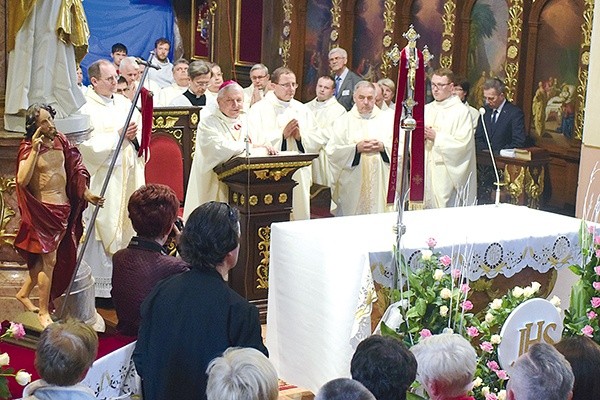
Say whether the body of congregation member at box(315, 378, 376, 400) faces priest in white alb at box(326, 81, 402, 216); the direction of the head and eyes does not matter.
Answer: yes

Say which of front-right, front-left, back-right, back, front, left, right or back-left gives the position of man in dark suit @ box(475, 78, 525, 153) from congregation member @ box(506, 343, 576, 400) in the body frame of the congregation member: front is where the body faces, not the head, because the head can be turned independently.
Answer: front

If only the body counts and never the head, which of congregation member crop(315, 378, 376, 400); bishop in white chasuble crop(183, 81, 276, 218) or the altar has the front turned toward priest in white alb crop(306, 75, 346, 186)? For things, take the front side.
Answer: the congregation member

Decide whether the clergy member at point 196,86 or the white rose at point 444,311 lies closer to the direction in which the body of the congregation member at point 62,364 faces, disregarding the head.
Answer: the clergy member

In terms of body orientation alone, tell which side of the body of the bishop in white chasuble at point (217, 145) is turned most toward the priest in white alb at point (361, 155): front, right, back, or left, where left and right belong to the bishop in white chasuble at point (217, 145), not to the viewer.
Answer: left

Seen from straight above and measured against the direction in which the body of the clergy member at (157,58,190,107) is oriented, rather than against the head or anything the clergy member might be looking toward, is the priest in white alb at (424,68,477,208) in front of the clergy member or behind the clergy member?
in front

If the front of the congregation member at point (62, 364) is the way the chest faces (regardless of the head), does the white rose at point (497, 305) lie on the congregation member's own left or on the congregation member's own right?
on the congregation member's own right

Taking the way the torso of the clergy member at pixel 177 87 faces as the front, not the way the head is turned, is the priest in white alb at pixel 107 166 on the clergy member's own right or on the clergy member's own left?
on the clergy member's own right

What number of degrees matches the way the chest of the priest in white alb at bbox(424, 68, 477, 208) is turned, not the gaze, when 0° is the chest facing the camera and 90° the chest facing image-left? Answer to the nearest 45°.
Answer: approximately 45°

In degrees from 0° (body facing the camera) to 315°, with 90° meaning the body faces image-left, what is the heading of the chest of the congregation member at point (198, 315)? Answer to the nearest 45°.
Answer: approximately 225°

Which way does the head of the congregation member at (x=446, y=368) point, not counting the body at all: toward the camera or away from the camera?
away from the camera

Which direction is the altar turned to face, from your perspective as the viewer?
facing the viewer and to the right of the viewer

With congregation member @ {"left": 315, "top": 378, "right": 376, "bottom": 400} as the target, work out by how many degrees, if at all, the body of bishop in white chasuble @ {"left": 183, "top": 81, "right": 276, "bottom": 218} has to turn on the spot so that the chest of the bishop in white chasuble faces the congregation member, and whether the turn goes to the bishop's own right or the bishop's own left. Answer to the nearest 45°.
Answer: approximately 45° to the bishop's own right

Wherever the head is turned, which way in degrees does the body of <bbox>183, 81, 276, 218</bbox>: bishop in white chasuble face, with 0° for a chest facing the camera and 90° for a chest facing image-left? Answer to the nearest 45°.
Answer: approximately 315°

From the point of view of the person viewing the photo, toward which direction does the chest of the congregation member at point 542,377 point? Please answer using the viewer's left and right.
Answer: facing away from the viewer
